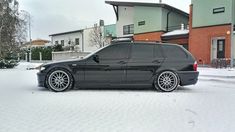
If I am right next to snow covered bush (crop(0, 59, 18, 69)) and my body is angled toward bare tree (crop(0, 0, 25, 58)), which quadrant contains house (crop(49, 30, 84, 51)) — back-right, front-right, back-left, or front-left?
front-right

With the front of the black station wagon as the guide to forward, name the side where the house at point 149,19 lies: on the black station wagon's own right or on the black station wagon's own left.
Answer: on the black station wagon's own right

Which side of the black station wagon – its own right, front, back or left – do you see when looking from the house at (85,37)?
right

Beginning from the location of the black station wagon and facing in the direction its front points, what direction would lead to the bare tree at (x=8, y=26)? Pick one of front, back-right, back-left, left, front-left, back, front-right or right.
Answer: front-right

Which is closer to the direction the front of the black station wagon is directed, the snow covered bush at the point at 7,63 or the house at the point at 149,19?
the snow covered bush

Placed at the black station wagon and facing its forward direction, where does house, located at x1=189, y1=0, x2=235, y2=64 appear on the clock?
The house is roughly at 4 o'clock from the black station wagon.

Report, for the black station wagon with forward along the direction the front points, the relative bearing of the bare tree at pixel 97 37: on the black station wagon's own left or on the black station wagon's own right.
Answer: on the black station wagon's own right

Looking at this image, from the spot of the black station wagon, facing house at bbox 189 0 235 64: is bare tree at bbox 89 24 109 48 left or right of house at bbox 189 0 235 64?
left

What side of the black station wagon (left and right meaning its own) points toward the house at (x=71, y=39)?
right

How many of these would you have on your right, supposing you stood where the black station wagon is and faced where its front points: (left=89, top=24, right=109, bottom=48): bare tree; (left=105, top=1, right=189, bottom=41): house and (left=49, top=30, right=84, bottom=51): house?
3

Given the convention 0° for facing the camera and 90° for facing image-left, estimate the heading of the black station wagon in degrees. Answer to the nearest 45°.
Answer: approximately 90°
